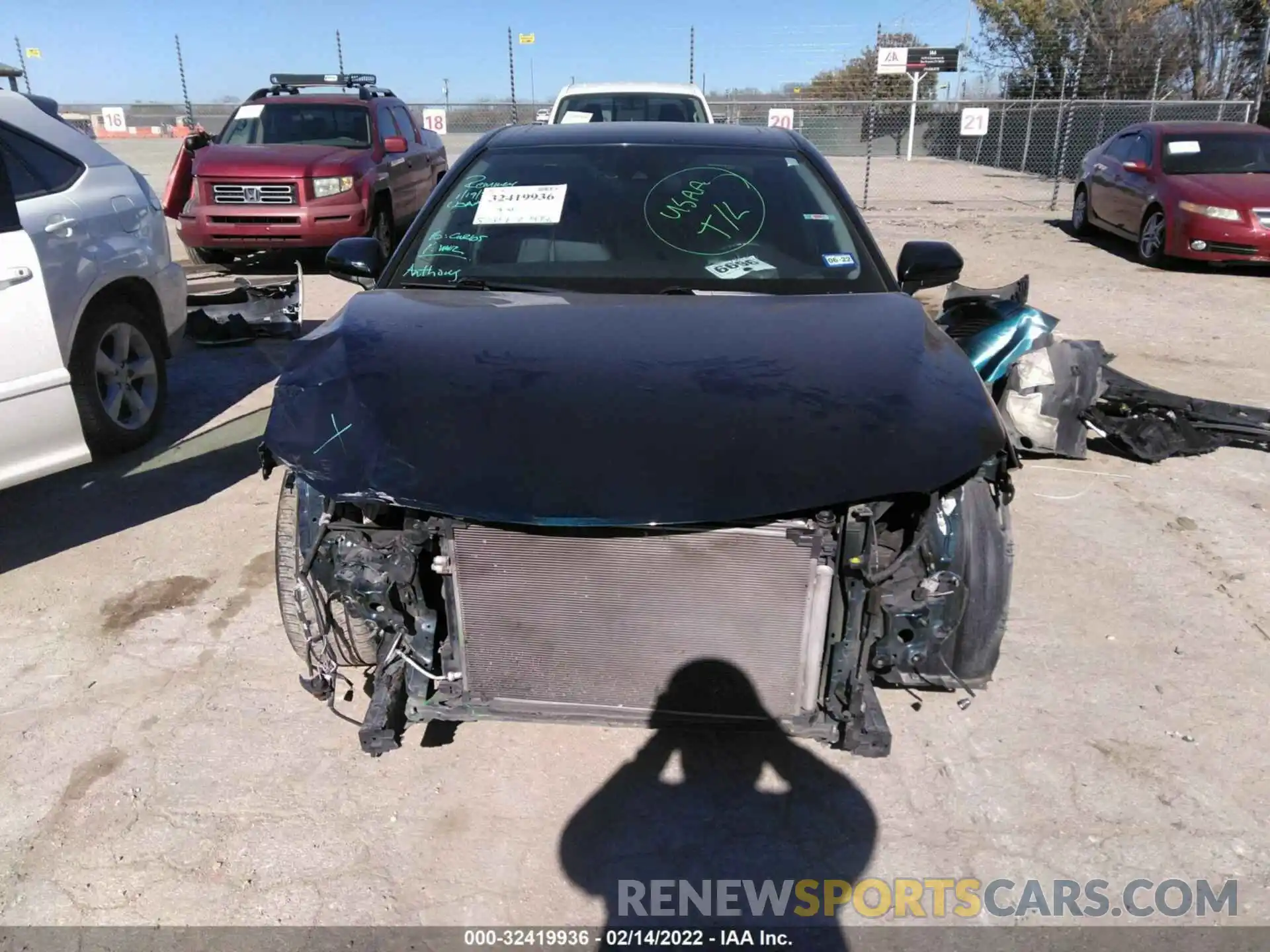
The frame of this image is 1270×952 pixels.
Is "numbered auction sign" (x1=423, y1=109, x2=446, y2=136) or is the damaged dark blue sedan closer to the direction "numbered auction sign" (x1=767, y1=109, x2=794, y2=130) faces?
the damaged dark blue sedan

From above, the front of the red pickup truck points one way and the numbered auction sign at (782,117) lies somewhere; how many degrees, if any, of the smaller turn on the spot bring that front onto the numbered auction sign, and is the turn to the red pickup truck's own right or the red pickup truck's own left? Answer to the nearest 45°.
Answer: approximately 180°

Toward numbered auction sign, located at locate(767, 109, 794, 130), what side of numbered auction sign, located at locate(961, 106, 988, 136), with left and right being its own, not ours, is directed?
right

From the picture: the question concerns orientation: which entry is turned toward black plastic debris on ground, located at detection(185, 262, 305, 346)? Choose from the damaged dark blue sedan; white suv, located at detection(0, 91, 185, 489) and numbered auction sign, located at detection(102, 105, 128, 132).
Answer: the numbered auction sign

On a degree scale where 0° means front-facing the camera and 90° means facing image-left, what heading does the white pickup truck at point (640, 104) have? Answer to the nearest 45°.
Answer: approximately 0°

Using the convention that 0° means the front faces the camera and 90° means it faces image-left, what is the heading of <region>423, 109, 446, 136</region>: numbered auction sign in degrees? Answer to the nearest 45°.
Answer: approximately 0°

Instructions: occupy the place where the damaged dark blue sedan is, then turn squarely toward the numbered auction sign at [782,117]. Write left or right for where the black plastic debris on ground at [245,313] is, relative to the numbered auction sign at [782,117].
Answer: left

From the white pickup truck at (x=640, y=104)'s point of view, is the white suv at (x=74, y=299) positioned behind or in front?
in front

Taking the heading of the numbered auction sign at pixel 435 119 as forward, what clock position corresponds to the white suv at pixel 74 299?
The white suv is roughly at 12 o'clock from the numbered auction sign.

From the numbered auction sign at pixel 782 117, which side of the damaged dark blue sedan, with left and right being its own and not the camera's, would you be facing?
back

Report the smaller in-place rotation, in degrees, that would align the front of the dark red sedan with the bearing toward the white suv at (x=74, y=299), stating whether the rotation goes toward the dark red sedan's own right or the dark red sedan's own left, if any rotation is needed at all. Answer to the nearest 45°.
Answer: approximately 90° to the dark red sedan's own right

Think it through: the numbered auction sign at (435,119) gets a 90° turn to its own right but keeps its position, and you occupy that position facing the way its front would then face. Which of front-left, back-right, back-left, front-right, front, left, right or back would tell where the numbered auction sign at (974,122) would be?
back-left
